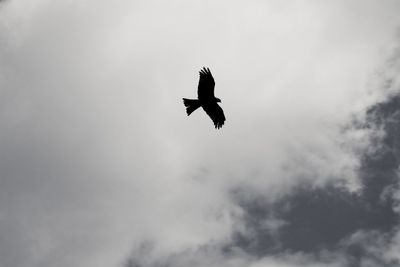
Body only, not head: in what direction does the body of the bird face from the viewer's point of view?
to the viewer's right
